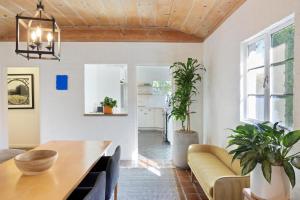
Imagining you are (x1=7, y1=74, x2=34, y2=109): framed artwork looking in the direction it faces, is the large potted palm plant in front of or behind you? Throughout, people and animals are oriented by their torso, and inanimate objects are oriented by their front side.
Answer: in front

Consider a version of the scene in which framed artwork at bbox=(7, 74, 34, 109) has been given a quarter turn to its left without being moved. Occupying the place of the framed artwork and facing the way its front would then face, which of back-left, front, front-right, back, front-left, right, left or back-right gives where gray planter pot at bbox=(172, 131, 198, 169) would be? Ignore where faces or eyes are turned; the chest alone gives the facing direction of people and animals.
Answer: front-right

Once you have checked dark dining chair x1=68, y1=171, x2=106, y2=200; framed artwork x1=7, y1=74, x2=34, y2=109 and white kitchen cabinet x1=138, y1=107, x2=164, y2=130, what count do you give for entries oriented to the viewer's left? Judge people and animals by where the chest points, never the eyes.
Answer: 1

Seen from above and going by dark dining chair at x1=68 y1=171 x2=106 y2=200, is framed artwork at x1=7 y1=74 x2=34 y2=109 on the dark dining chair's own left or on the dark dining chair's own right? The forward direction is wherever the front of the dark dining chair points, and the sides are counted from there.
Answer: on the dark dining chair's own right

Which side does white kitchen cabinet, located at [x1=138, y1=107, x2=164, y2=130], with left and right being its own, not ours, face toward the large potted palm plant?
front

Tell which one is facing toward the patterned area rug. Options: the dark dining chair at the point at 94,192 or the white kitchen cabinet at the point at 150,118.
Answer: the white kitchen cabinet

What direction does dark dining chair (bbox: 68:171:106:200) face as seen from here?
to the viewer's left

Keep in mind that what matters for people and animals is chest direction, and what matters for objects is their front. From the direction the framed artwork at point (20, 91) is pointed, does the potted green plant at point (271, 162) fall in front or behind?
in front

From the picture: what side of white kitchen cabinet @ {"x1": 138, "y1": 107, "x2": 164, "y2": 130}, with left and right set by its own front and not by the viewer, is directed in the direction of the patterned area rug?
front

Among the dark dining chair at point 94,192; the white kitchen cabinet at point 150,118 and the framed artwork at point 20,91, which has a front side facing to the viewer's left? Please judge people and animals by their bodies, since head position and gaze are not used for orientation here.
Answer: the dark dining chair
